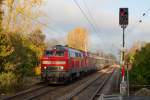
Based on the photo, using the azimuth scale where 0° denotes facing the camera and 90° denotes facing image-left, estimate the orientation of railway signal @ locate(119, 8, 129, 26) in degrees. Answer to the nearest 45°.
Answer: approximately 0°

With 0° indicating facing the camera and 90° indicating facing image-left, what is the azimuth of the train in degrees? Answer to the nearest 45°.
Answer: approximately 45°

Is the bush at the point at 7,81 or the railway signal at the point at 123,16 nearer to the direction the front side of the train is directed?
the bush

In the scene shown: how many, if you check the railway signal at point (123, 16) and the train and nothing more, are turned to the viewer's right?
0

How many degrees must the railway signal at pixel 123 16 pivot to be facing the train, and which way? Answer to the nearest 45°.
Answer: approximately 135° to its right

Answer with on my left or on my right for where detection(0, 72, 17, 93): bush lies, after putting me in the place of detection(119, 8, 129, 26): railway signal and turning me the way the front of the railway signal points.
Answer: on my right

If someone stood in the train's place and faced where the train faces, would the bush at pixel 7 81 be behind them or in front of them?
in front
